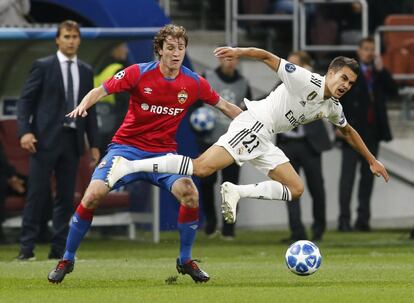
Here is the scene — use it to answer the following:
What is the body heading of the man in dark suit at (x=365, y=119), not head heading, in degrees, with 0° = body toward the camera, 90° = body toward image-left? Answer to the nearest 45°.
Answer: approximately 0°

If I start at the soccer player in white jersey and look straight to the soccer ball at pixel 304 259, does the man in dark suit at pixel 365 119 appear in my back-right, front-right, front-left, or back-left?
back-left

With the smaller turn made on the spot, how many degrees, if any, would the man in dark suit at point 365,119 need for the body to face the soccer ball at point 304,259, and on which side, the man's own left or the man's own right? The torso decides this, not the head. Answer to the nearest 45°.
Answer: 0° — they already face it

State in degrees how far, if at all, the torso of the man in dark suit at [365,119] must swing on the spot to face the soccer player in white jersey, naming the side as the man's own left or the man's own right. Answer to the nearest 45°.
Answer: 0° — they already face them

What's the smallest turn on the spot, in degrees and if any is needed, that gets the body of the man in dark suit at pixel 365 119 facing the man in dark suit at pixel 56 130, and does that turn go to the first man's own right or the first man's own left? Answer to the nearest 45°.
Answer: approximately 45° to the first man's own right
